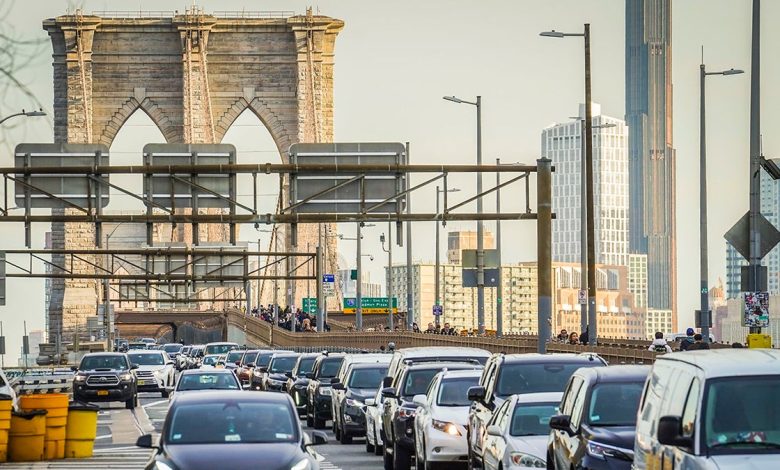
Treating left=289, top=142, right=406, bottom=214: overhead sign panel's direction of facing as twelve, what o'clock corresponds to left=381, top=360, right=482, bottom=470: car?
The car is roughly at 6 o'clock from the overhead sign panel.

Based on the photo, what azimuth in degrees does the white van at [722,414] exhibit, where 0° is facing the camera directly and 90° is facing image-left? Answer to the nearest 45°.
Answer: approximately 315°

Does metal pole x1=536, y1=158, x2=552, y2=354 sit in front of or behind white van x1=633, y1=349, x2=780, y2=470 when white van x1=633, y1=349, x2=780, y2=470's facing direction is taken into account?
behind

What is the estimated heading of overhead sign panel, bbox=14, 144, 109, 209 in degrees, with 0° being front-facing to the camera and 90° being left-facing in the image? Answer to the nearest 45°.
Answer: approximately 180°

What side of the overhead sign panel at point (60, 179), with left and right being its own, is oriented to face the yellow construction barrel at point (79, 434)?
back

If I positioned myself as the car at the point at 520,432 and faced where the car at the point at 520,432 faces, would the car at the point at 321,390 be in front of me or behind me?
behind

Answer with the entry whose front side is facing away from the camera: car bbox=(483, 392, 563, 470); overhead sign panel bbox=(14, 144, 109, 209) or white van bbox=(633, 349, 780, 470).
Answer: the overhead sign panel

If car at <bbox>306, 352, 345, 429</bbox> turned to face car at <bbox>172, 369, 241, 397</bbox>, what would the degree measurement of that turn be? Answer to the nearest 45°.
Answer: approximately 135° to its right
